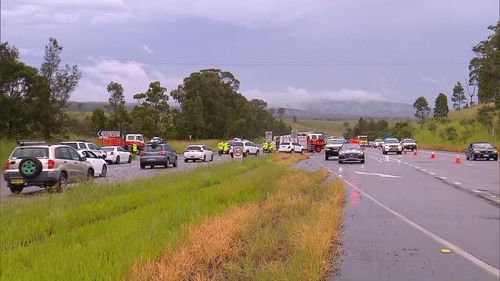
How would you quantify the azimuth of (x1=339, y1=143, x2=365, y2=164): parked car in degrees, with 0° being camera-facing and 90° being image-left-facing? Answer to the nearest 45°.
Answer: approximately 0°

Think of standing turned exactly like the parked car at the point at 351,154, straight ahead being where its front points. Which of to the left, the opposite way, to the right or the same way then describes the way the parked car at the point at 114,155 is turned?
the opposite way

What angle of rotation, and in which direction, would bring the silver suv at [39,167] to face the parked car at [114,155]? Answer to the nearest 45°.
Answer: approximately 45° to its left

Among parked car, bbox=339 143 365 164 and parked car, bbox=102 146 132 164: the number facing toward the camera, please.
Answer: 1

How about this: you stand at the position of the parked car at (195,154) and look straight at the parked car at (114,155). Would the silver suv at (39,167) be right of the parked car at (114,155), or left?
left

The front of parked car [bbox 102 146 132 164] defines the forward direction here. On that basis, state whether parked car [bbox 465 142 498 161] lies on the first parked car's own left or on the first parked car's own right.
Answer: on the first parked car's own right

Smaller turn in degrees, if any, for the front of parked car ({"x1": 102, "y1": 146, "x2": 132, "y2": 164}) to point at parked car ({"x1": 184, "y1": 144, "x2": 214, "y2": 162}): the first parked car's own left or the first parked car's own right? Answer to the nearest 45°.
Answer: approximately 45° to the first parked car's own right

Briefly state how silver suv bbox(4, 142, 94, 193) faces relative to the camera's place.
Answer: facing away from the viewer and to the right of the viewer

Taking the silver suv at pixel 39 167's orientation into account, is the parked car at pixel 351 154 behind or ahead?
ahead
